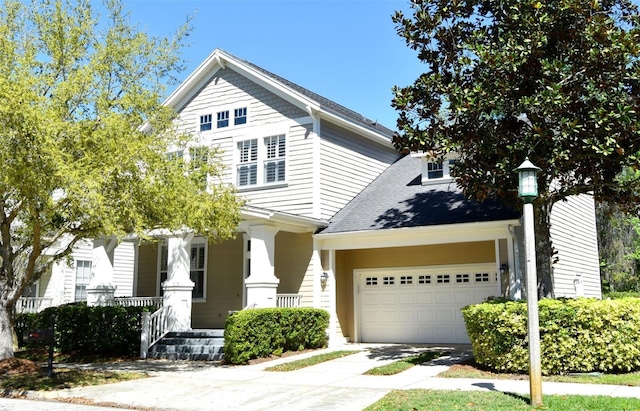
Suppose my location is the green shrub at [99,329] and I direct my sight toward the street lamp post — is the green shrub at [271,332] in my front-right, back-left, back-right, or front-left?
front-left

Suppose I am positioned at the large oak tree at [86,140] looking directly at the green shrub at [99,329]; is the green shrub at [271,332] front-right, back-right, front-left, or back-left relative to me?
front-right

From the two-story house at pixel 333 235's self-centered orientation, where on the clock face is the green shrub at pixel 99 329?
The green shrub is roughly at 1 o'clock from the two-story house.

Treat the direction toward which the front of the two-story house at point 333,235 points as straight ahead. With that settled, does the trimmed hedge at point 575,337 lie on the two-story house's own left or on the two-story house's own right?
on the two-story house's own left

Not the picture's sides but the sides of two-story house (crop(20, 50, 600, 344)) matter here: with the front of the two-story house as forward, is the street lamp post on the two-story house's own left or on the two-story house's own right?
on the two-story house's own left

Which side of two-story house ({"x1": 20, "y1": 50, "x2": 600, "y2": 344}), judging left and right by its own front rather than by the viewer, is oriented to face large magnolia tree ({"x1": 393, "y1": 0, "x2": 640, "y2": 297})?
left

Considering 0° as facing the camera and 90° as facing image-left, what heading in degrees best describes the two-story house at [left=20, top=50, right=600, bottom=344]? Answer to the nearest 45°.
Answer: approximately 45°

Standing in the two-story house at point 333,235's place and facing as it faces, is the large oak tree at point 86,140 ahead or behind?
ahead
